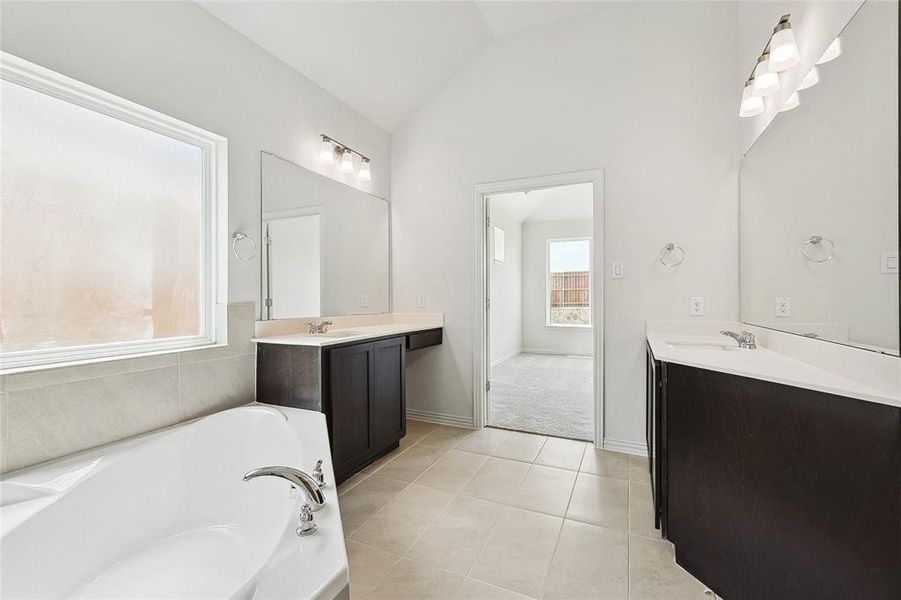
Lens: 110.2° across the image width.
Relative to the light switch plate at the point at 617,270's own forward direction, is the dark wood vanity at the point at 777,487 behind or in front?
in front

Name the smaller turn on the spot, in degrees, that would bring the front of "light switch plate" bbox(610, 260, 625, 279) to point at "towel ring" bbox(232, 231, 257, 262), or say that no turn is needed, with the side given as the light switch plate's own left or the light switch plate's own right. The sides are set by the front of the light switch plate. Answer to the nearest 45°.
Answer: approximately 45° to the light switch plate's own right

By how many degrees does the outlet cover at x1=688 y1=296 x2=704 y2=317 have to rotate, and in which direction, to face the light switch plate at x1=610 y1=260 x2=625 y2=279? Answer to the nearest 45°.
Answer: approximately 90° to its right

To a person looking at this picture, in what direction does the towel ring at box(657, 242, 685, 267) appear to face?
facing the viewer

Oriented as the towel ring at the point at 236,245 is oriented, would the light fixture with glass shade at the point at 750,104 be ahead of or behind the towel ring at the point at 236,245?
ahead

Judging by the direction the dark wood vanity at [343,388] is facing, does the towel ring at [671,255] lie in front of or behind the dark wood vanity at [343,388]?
in front

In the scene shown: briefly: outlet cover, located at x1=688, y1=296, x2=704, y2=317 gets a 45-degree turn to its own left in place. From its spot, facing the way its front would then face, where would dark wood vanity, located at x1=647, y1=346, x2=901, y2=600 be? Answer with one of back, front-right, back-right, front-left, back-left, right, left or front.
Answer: front-right
